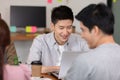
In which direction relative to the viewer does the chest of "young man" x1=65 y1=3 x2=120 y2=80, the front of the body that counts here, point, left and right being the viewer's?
facing away from the viewer and to the left of the viewer

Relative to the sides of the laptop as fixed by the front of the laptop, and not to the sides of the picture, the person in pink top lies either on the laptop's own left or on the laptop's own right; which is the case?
on the laptop's own left

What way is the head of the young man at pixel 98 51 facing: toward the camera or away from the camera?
away from the camera

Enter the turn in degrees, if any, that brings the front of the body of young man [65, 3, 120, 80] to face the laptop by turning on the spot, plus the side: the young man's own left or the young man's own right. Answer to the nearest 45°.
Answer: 0° — they already face it

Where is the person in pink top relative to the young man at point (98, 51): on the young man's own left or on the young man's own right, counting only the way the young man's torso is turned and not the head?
on the young man's own left

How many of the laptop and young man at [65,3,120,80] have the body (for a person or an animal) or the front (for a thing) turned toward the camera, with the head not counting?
0

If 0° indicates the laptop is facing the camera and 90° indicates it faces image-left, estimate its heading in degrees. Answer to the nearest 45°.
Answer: approximately 135°

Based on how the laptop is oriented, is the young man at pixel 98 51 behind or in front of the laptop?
behind
